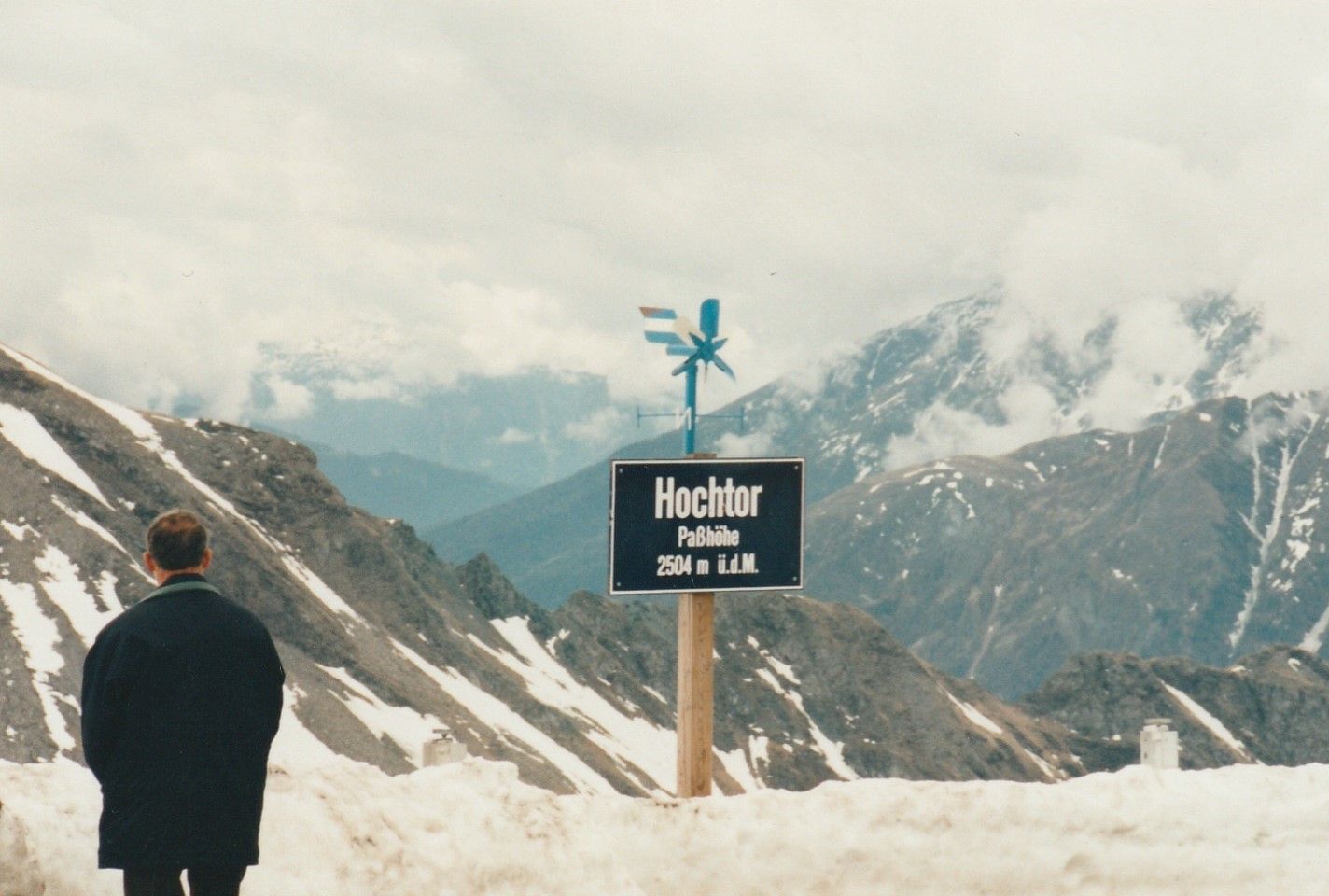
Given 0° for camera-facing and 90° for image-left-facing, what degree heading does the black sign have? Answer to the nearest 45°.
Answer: approximately 0°

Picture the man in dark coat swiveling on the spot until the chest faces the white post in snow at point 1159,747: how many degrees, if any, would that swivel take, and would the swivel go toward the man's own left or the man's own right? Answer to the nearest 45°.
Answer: approximately 45° to the man's own right

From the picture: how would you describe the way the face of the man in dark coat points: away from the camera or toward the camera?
away from the camera

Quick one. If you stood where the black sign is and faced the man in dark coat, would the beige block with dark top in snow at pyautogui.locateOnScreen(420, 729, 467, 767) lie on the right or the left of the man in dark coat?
right

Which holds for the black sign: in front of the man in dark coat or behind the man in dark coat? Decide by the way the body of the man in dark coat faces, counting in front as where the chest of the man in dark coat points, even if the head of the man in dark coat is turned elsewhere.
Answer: in front

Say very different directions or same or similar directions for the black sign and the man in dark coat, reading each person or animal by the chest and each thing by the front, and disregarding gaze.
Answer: very different directions

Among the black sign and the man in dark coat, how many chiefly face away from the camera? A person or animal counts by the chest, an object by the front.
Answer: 1

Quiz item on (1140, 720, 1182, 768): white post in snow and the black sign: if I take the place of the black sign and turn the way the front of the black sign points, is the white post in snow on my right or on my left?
on my left

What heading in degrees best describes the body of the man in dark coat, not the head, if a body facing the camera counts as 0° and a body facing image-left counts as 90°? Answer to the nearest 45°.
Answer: approximately 180°
